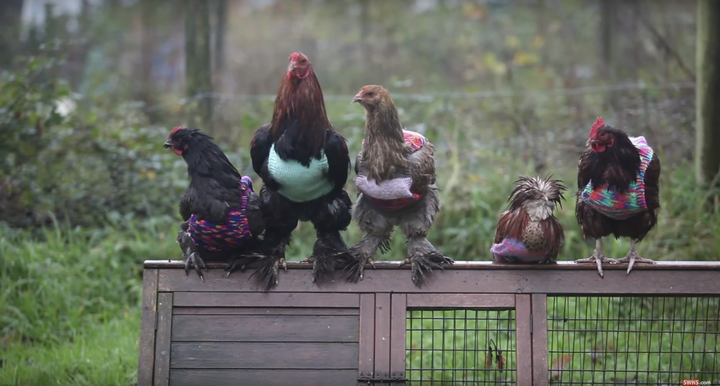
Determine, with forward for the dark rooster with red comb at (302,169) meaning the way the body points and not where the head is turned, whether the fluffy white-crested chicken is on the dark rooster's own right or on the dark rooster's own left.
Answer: on the dark rooster's own left

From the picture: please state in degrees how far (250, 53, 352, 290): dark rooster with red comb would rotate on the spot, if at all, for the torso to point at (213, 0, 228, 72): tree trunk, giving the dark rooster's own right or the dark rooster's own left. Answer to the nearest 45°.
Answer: approximately 180°

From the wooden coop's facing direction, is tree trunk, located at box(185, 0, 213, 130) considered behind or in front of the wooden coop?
behind

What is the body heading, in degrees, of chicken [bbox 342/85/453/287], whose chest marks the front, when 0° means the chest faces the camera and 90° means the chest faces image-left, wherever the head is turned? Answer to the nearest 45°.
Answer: approximately 45°

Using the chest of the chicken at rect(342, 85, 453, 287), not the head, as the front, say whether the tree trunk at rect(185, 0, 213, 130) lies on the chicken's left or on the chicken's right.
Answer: on the chicken's right

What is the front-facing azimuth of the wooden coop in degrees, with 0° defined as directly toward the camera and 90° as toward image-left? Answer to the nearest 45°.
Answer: approximately 0°

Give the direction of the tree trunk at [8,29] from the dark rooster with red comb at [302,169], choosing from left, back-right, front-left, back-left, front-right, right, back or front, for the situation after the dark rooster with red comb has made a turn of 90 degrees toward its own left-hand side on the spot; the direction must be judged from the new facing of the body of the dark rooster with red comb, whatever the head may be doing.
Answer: back-left

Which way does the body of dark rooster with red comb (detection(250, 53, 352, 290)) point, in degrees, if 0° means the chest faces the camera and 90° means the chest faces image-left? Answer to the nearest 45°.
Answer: approximately 0°

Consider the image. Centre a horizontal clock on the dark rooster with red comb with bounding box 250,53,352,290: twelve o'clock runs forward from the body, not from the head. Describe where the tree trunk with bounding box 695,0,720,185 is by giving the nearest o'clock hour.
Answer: The tree trunk is roughly at 8 o'clock from the dark rooster with red comb.

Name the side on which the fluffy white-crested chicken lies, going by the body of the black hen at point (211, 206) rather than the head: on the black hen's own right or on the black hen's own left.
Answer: on the black hen's own left

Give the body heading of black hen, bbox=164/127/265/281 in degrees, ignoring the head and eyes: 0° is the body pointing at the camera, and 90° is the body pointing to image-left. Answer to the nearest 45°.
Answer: approximately 45°
